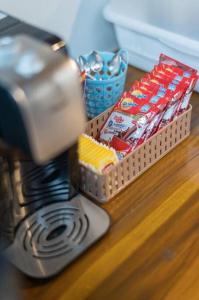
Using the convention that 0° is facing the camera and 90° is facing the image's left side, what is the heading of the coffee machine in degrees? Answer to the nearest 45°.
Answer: approximately 315°
